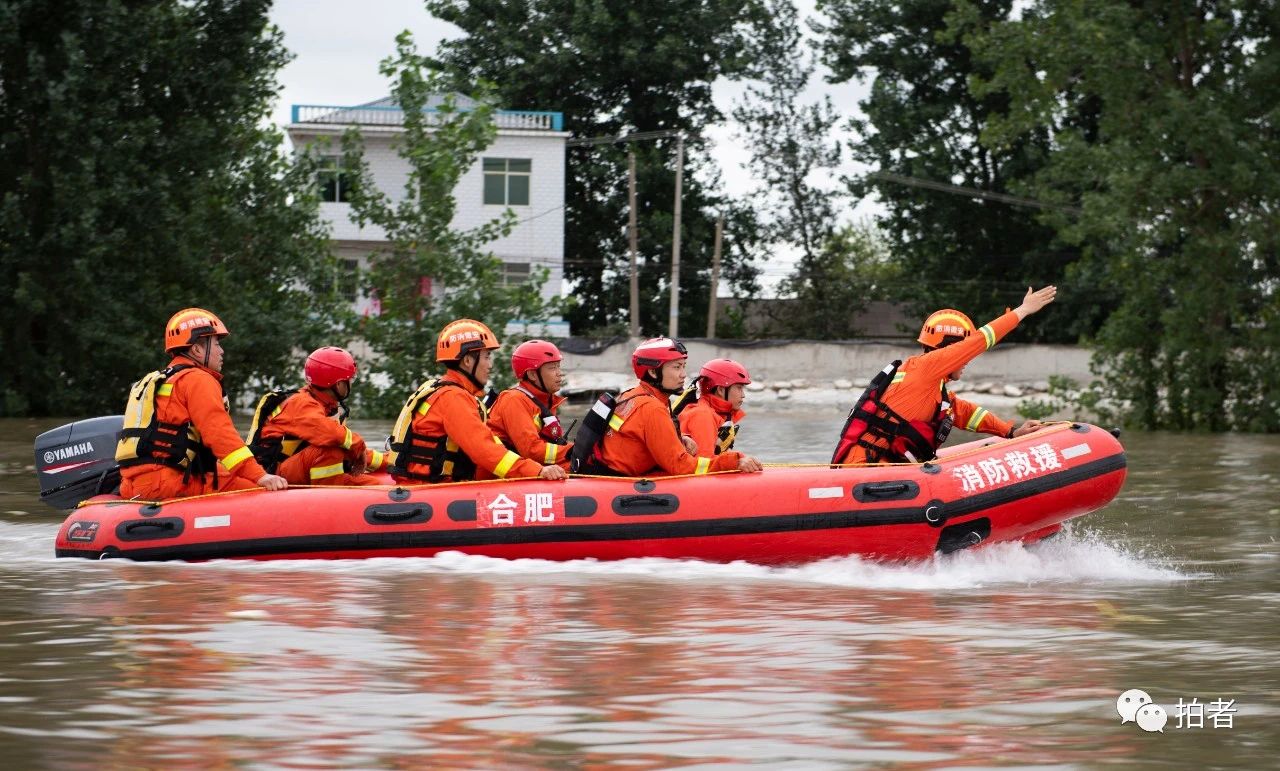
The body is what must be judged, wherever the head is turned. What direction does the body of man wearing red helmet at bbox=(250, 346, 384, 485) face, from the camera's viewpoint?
to the viewer's right

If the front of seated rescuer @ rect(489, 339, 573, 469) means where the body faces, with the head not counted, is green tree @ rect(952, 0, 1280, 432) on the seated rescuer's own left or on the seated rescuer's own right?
on the seated rescuer's own left

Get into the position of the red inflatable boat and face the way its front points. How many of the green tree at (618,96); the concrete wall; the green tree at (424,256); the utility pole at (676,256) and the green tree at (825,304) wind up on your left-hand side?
5

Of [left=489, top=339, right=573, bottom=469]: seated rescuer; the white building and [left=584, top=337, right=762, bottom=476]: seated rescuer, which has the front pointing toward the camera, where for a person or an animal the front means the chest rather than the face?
the white building

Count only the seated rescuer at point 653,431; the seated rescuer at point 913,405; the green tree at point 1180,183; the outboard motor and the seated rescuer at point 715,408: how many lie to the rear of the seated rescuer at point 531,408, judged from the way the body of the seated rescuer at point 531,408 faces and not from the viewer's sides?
1

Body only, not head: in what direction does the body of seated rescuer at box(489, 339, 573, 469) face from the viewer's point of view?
to the viewer's right

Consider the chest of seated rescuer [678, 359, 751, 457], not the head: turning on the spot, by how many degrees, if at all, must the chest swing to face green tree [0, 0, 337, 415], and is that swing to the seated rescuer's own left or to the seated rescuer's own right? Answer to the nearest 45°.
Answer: approximately 135° to the seated rescuer's own left

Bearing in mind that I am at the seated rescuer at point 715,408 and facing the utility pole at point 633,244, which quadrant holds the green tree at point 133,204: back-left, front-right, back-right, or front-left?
front-left

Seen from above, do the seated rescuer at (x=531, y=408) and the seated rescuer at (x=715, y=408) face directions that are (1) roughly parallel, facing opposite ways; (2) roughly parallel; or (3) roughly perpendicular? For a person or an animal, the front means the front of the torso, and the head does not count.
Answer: roughly parallel

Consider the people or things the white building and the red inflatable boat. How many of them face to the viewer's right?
1

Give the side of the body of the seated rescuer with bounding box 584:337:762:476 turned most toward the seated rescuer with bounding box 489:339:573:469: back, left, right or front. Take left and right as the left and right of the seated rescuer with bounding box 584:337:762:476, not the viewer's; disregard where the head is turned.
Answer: back

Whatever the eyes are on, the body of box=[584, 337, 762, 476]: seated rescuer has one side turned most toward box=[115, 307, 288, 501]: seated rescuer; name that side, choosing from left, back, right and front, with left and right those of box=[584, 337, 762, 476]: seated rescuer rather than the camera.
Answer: back

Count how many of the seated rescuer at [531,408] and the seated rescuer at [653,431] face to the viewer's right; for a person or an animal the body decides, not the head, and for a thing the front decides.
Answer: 2

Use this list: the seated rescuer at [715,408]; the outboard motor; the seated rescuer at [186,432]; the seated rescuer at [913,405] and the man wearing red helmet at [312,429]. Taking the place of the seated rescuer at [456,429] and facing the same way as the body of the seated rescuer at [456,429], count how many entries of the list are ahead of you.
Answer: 2

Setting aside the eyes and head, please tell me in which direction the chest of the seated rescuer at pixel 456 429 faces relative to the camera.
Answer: to the viewer's right

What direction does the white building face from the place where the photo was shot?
facing the viewer

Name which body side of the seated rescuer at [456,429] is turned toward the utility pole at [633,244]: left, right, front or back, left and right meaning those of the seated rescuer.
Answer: left

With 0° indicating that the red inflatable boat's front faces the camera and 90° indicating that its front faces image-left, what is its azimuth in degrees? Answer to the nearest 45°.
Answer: approximately 270°
